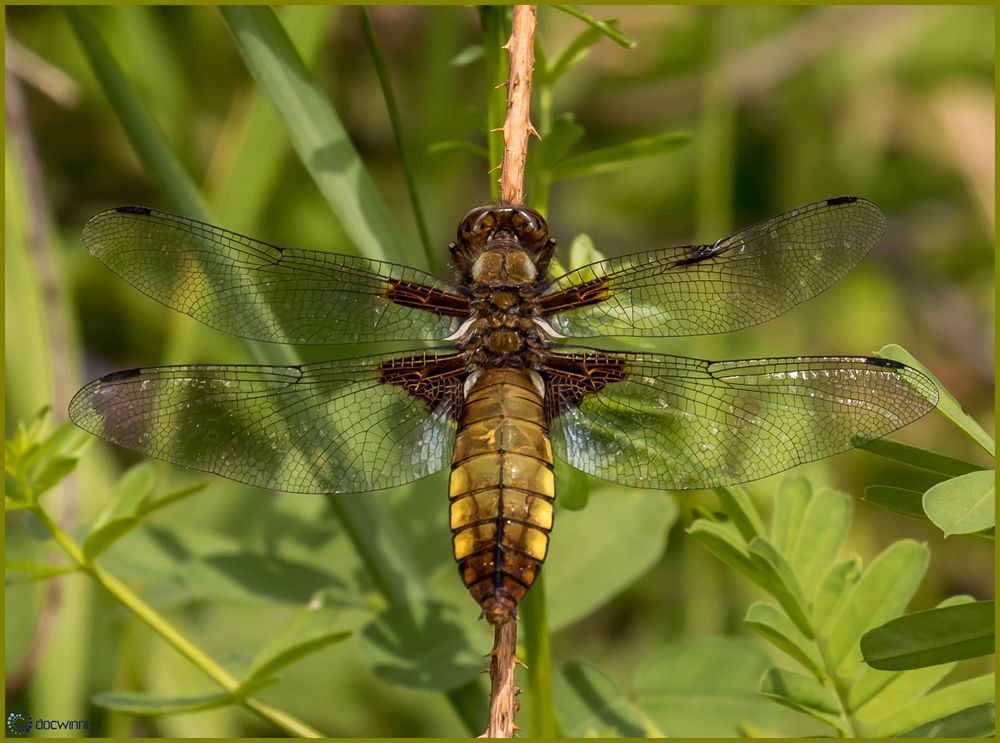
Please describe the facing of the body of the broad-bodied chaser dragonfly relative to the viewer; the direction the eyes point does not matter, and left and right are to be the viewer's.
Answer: facing away from the viewer
